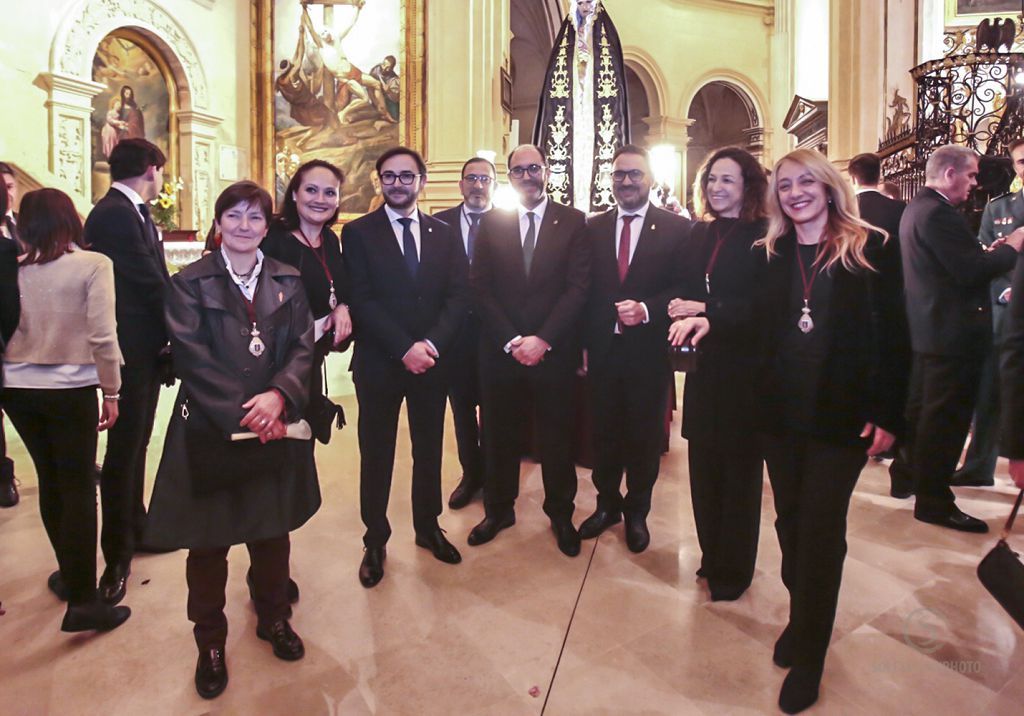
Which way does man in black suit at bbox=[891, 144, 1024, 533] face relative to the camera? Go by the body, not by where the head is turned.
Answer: to the viewer's right

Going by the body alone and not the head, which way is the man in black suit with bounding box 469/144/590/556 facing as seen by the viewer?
toward the camera

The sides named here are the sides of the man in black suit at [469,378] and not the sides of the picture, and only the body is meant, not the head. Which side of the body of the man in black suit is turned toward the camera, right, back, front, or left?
front

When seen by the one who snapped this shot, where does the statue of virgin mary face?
facing the viewer

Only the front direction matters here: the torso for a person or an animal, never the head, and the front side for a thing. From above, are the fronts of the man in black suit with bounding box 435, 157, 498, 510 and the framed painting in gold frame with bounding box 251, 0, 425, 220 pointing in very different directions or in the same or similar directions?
same or similar directions

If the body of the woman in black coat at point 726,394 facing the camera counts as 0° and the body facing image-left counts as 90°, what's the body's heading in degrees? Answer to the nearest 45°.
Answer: approximately 45°

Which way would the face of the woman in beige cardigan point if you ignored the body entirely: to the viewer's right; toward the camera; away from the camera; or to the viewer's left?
away from the camera

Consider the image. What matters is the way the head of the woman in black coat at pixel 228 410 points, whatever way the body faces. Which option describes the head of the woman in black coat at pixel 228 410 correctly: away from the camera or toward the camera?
toward the camera

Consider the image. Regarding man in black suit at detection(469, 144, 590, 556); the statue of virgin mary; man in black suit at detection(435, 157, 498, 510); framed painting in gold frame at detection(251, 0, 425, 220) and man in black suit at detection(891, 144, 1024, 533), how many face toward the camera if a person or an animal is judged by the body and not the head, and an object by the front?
4

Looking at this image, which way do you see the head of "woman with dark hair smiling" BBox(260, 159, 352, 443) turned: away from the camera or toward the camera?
toward the camera

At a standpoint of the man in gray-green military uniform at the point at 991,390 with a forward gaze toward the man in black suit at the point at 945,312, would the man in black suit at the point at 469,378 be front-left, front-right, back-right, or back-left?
front-right

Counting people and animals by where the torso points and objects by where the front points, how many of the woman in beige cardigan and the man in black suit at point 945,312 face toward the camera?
0
